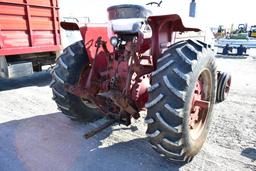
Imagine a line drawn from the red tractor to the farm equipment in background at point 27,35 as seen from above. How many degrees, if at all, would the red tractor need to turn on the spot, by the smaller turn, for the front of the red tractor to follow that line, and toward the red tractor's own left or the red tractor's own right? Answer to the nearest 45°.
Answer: approximately 90° to the red tractor's own left

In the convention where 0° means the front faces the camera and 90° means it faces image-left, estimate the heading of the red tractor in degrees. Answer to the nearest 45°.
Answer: approximately 225°
